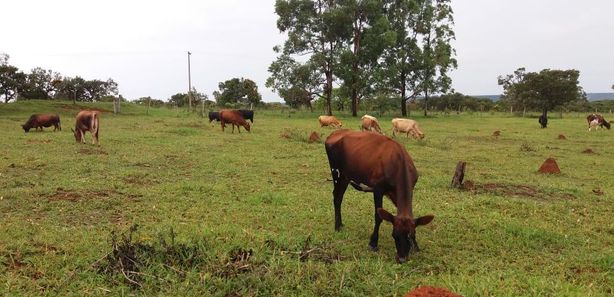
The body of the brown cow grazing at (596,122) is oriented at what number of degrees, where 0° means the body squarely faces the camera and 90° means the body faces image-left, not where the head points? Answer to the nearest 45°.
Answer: approximately 270°

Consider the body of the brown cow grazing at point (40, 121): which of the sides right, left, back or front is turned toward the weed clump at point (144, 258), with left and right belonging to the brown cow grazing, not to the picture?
left

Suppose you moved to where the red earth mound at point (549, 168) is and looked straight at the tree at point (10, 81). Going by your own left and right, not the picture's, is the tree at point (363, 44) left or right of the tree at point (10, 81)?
right

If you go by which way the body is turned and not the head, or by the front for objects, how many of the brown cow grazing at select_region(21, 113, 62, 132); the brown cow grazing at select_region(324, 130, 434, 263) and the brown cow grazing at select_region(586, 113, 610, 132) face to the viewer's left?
1

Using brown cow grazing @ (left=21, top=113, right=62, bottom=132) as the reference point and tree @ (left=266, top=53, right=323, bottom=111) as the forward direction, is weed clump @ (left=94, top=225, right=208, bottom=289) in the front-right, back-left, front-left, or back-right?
back-right

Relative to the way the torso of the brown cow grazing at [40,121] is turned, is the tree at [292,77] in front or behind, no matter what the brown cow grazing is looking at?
behind

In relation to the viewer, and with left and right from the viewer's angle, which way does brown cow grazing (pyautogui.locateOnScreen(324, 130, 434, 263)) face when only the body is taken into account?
facing the viewer and to the right of the viewer

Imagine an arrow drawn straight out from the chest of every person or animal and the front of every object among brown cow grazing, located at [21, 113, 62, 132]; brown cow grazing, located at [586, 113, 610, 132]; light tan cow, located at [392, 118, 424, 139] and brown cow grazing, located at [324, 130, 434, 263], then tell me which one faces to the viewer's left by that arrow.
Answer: brown cow grazing, located at [21, 113, 62, 132]

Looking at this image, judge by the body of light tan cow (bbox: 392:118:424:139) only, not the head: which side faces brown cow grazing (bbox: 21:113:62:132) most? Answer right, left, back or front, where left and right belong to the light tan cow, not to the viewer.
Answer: back

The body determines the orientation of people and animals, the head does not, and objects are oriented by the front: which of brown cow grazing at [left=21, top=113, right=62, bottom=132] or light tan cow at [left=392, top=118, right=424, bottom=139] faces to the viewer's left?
the brown cow grazing

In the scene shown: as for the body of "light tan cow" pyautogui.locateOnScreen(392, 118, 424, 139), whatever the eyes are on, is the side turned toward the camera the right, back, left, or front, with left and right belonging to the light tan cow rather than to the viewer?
right

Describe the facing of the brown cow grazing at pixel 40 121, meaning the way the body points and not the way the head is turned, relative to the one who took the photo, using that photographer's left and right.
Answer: facing to the left of the viewer
